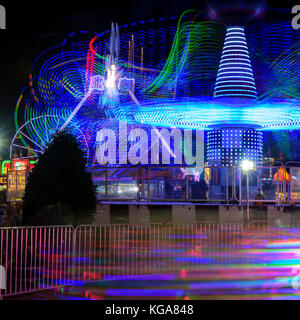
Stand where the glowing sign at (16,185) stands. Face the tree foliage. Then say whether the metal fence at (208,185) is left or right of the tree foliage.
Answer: left

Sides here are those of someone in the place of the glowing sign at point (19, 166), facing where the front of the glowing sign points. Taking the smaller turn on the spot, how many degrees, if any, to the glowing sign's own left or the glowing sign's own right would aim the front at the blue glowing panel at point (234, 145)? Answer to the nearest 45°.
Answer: approximately 45° to the glowing sign's own left

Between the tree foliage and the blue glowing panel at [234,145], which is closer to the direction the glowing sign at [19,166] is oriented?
the tree foliage

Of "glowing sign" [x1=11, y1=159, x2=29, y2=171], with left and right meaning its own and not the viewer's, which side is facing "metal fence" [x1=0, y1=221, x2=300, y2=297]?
front

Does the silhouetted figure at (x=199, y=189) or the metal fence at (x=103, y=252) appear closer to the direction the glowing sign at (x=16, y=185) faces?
the metal fence

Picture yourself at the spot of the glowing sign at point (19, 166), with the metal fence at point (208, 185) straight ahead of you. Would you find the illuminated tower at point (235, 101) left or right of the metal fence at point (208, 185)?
left

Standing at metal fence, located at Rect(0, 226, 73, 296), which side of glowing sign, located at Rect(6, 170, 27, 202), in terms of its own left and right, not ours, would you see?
front

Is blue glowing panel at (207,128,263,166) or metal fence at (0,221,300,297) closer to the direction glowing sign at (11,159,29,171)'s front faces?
the metal fence

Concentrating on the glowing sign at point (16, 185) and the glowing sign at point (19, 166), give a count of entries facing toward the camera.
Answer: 2

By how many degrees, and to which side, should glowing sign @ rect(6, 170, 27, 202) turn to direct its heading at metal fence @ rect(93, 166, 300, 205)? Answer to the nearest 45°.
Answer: approximately 45° to its left

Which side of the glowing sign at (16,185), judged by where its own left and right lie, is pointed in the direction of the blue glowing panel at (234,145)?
left
